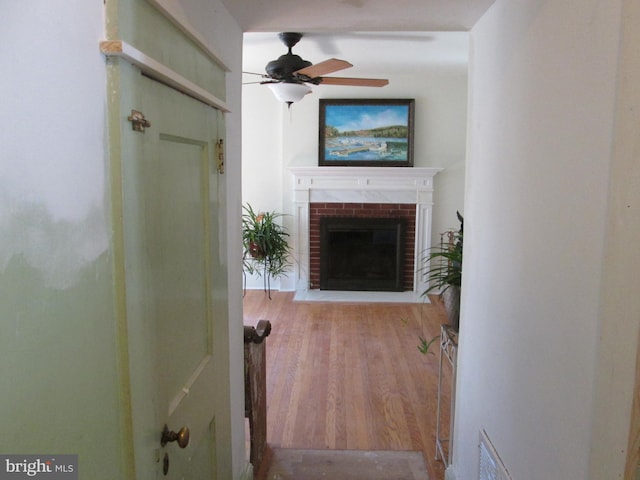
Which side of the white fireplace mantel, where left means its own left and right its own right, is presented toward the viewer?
front

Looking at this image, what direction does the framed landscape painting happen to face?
toward the camera

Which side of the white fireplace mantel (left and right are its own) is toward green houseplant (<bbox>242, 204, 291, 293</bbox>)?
right

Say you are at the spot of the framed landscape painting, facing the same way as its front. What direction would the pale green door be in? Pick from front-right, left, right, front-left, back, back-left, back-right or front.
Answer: front

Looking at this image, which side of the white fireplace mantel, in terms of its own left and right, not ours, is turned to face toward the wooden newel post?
front

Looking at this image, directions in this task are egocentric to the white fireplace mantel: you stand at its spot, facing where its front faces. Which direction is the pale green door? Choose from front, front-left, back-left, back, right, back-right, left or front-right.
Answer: front
